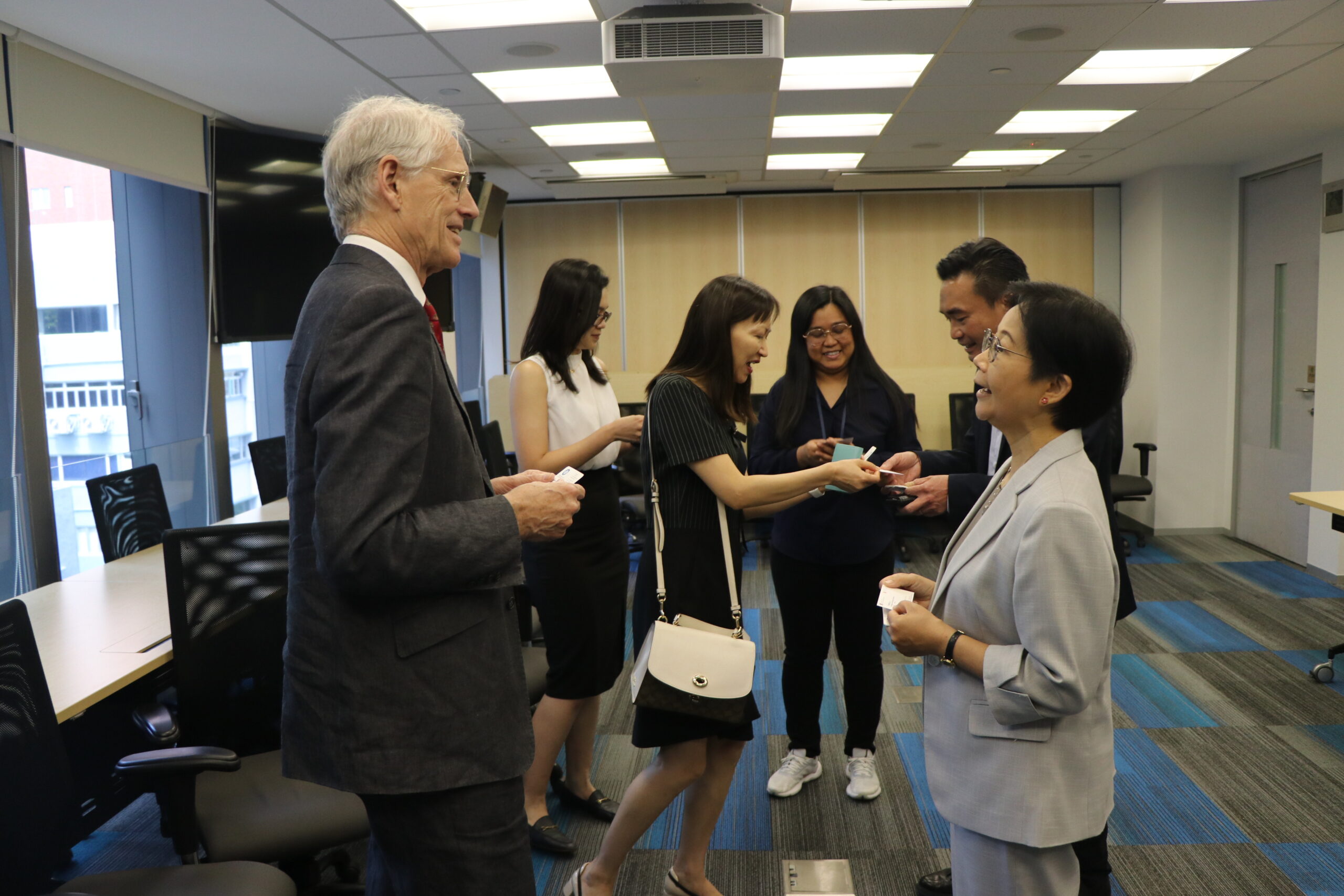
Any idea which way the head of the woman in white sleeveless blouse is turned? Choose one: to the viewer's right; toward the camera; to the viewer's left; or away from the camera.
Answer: to the viewer's right

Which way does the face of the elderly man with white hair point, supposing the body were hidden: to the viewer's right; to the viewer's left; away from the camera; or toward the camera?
to the viewer's right

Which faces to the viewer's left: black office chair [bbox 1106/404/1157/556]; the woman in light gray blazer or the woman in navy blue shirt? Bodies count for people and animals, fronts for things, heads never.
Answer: the woman in light gray blazer

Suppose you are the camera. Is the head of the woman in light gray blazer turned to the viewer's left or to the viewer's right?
to the viewer's left

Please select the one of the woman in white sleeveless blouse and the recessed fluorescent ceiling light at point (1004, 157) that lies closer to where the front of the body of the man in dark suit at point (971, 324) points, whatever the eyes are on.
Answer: the woman in white sleeveless blouse

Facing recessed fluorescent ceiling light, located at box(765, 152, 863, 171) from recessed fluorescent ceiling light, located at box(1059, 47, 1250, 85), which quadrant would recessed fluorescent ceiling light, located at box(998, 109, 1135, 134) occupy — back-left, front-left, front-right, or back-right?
front-right

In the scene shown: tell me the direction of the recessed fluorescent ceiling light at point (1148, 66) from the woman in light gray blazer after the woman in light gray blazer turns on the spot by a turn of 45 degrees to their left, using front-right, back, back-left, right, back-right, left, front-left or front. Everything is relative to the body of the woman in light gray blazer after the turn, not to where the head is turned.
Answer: back-right

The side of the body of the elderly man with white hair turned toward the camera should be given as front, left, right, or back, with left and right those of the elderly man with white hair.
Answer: right

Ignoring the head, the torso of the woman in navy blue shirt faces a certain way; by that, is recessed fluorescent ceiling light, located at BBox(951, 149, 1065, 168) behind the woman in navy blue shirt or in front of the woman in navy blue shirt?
behind
